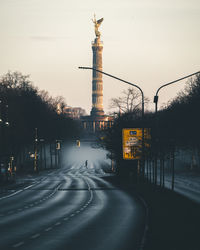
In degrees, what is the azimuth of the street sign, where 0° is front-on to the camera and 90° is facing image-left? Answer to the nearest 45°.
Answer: approximately 0°
